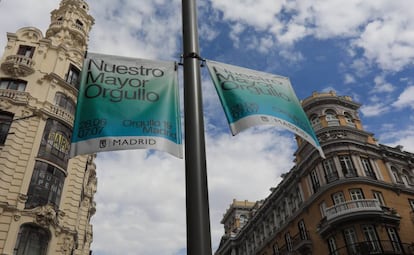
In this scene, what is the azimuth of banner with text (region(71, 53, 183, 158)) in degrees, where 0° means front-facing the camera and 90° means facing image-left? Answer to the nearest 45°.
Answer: approximately 0°

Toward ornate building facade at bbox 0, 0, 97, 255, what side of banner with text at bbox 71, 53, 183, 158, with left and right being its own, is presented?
back

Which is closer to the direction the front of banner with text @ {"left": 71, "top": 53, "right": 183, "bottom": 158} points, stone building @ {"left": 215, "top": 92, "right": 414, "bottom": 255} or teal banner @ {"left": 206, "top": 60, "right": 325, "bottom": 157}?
the teal banner

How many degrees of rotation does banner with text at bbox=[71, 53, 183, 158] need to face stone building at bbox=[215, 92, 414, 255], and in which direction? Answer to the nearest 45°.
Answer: approximately 135° to its left

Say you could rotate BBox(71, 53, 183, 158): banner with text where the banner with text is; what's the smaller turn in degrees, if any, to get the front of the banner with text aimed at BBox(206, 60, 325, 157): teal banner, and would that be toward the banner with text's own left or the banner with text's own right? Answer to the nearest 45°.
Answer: approximately 90° to the banner with text's own left
